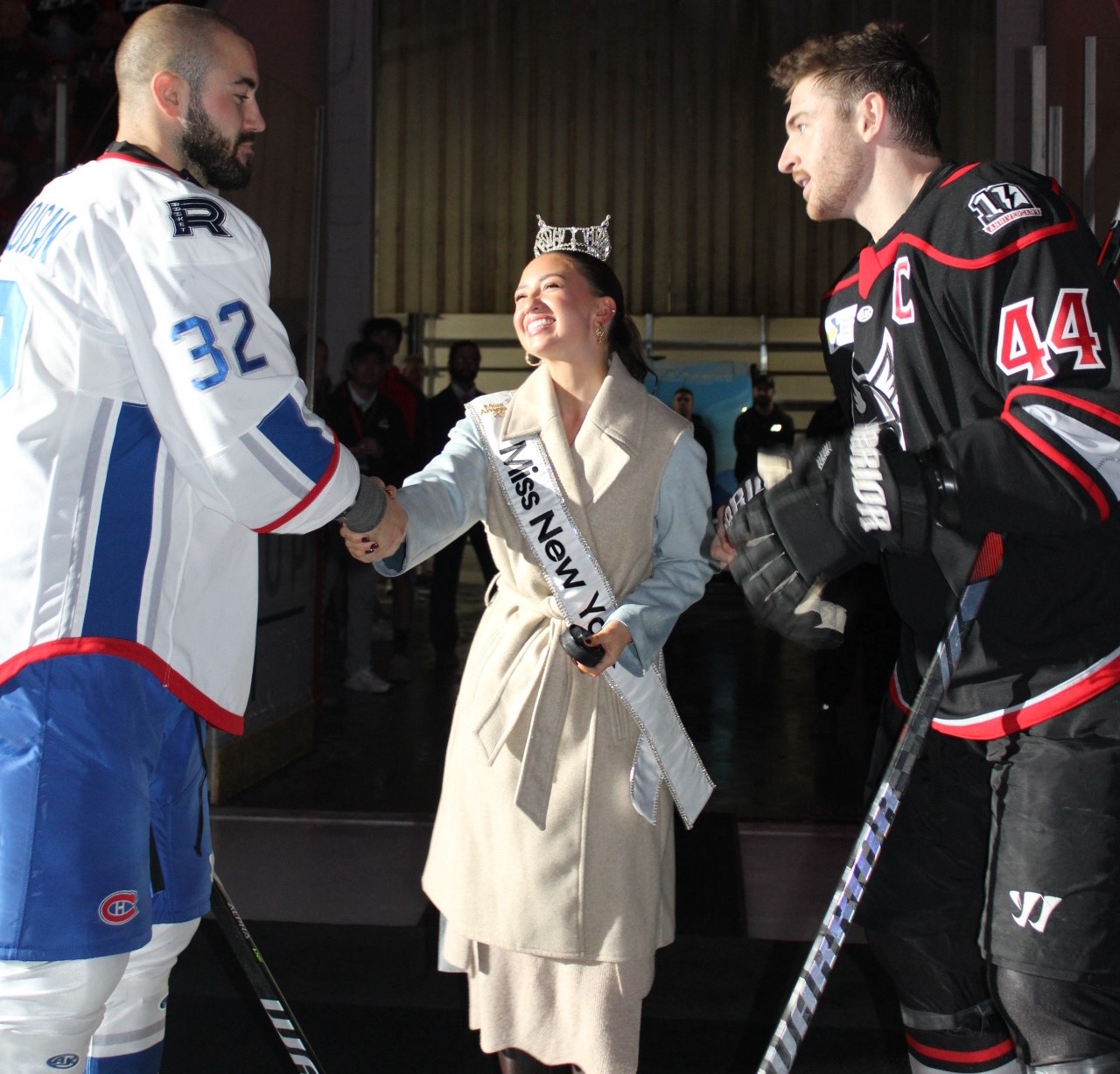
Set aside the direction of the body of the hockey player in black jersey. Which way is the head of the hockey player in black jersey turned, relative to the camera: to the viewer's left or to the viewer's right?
to the viewer's left

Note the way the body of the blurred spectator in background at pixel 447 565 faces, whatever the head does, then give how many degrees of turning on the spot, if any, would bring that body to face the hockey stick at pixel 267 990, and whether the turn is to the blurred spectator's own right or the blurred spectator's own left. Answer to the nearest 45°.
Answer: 0° — they already face it

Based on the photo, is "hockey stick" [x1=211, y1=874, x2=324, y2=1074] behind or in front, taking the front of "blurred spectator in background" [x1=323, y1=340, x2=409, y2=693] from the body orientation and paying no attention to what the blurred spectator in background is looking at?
in front

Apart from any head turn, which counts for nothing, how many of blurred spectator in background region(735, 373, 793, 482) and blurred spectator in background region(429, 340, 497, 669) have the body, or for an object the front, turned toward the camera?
2

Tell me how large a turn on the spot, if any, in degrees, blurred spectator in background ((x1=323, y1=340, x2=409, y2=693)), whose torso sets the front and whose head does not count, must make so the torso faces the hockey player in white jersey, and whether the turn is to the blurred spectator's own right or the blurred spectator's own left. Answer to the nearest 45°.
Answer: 0° — they already face them

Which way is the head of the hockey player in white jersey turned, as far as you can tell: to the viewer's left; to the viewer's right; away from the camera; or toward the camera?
to the viewer's right

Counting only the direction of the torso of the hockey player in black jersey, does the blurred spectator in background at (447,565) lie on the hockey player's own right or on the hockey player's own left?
on the hockey player's own right

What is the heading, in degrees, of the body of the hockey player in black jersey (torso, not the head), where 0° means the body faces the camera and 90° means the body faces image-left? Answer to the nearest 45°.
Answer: approximately 45°
